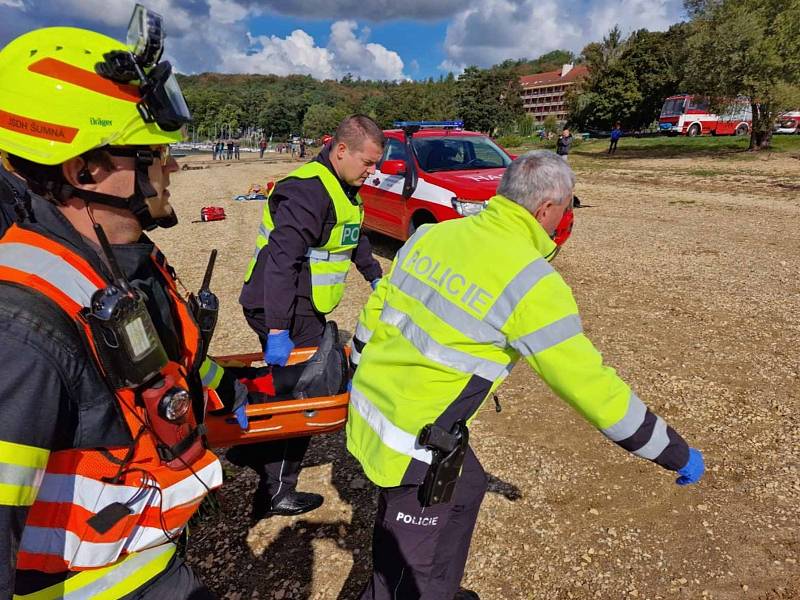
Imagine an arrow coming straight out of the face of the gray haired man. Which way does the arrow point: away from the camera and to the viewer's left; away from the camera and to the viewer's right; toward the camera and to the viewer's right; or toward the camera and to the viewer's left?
away from the camera and to the viewer's right

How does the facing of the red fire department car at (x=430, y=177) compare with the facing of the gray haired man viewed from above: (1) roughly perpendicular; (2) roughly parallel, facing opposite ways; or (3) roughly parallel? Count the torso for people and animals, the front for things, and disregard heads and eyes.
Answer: roughly perpendicular

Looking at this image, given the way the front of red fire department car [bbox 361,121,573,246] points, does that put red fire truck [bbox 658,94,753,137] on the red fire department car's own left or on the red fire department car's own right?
on the red fire department car's own left

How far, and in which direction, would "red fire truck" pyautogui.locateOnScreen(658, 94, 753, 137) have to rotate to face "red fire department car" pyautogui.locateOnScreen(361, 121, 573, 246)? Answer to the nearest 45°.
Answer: approximately 45° to its left

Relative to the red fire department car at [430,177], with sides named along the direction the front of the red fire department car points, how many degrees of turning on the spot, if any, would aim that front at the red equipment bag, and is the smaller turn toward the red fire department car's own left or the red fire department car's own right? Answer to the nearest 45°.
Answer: approximately 180°

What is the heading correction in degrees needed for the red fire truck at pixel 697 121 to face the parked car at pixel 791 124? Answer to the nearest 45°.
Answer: approximately 135° to its left

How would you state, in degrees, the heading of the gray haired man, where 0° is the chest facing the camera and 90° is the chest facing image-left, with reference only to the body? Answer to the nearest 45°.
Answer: approximately 225°

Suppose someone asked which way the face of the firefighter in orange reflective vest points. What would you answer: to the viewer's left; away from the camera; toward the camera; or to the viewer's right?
to the viewer's right

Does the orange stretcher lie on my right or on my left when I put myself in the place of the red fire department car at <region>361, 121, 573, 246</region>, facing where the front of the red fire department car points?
on my right

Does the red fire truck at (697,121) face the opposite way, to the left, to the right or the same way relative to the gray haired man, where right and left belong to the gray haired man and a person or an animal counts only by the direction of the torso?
the opposite way

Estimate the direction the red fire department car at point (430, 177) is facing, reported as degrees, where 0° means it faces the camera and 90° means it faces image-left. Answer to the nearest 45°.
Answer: approximately 315°

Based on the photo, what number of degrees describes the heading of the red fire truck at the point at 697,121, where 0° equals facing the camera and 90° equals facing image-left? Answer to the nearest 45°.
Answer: approximately 45°
